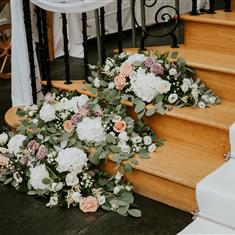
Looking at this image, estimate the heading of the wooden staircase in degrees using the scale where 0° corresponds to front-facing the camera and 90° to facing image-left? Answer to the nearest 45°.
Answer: approximately 45°
